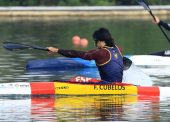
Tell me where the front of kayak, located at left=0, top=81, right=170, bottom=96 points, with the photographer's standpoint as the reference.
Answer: facing to the left of the viewer

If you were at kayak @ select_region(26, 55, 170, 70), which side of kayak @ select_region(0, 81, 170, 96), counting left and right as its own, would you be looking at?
right

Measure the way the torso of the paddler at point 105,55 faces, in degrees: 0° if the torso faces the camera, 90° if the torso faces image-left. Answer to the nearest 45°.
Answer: approximately 135°
